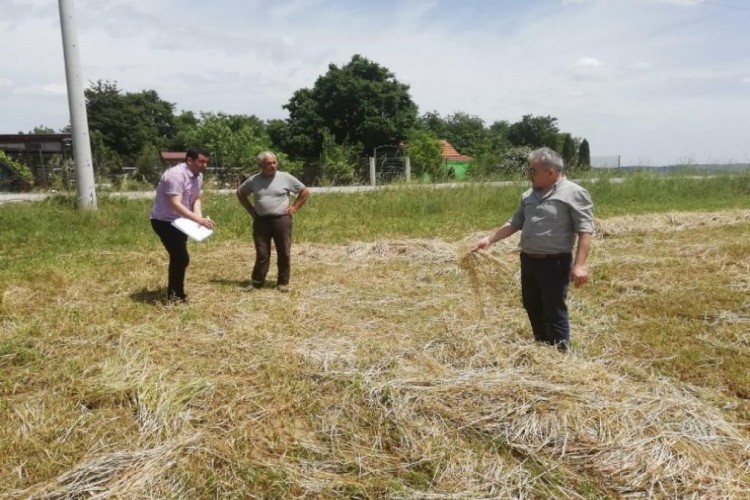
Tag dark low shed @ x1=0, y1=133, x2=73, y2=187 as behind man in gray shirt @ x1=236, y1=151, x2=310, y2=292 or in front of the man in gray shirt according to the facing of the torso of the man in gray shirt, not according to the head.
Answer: behind

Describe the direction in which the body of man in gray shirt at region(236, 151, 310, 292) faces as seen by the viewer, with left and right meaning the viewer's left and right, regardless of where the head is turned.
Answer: facing the viewer

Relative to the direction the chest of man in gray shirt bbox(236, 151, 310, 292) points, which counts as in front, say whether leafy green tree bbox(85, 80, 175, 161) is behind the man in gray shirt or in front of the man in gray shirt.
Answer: behind

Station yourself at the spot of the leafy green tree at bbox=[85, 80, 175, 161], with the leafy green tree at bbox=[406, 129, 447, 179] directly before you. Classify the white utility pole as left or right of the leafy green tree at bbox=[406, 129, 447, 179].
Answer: right

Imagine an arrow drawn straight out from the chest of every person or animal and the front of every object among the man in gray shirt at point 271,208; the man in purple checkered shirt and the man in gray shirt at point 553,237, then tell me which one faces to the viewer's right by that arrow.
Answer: the man in purple checkered shirt

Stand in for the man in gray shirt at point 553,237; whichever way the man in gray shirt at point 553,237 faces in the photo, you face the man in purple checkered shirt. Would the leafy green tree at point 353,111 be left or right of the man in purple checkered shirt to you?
right

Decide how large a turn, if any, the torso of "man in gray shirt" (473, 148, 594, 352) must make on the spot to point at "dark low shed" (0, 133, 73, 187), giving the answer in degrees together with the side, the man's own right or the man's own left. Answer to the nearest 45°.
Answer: approximately 90° to the man's own right

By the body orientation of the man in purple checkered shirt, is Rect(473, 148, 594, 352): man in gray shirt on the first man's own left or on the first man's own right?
on the first man's own right

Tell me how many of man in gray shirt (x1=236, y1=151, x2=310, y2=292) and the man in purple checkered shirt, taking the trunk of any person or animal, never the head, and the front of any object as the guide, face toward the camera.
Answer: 1

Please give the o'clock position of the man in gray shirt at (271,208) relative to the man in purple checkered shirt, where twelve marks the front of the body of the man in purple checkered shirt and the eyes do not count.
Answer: The man in gray shirt is roughly at 11 o'clock from the man in purple checkered shirt.

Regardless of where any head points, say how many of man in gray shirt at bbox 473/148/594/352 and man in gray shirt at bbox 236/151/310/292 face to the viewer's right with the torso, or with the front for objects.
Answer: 0

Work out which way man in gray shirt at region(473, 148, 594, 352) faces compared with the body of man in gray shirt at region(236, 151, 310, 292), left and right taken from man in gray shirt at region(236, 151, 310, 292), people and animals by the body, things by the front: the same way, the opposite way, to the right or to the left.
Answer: to the right

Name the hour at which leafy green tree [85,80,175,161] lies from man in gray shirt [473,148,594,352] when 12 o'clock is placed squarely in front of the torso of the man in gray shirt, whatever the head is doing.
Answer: The leafy green tree is roughly at 3 o'clock from the man in gray shirt.

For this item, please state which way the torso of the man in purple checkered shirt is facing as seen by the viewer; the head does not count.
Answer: to the viewer's right

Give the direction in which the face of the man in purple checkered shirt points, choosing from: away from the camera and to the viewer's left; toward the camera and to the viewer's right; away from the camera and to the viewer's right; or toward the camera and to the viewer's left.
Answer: toward the camera and to the viewer's right
